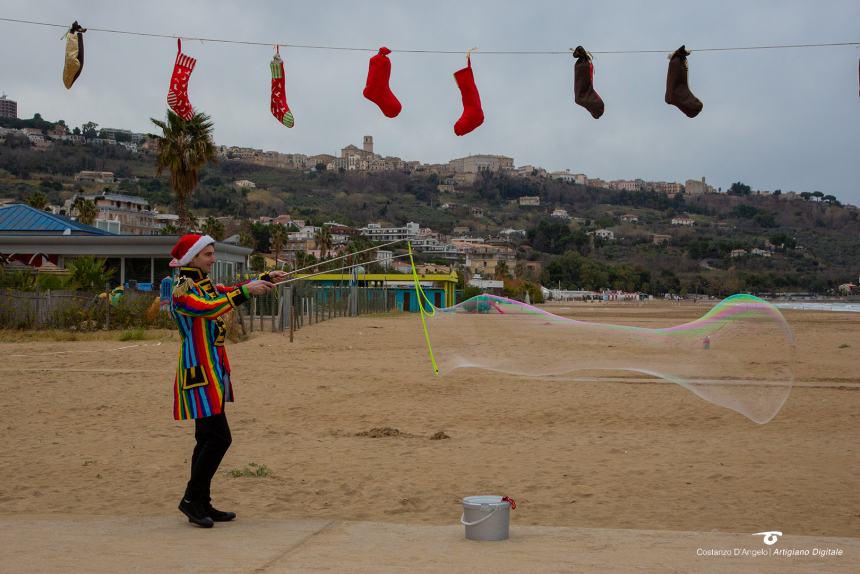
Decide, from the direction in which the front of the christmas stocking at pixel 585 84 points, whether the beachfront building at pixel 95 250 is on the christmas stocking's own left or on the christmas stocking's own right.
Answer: on the christmas stocking's own left

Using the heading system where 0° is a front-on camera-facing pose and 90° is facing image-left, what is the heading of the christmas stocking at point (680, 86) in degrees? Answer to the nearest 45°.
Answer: approximately 270°

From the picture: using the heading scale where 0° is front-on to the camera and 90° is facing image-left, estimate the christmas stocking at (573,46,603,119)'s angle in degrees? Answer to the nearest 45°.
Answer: approximately 270°

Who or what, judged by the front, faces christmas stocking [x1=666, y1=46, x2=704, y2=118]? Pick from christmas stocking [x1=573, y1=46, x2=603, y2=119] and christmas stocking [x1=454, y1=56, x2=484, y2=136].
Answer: christmas stocking [x1=573, y1=46, x2=603, y2=119]

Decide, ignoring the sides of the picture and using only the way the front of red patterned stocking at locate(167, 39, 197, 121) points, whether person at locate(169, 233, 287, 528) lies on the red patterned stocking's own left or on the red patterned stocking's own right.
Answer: on the red patterned stocking's own right

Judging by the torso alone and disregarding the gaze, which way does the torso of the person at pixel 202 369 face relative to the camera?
to the viewer's right

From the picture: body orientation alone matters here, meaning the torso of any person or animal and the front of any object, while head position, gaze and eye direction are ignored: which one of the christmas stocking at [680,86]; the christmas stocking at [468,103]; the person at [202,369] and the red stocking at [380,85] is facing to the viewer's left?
the christmas stocking at [468,103]

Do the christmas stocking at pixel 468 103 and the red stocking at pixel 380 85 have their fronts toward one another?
yes

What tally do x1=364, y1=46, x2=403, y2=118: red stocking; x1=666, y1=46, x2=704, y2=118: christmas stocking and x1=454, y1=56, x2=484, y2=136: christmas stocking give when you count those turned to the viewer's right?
2

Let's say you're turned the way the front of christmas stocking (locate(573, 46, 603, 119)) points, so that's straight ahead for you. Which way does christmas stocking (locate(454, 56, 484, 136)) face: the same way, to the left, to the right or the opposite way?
the opposite way

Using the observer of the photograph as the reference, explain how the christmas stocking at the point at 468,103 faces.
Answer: facing to the left of the viewer

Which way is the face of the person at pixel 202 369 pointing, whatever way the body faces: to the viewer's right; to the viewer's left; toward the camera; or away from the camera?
to the viewer's right

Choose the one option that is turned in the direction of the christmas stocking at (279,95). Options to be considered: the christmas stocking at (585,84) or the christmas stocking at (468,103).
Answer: the christmas stocking at (468,103)

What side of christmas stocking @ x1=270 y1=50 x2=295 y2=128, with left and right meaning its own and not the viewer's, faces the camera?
right

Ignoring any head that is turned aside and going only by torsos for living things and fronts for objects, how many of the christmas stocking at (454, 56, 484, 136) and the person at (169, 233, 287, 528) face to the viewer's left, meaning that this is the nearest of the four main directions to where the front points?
1
